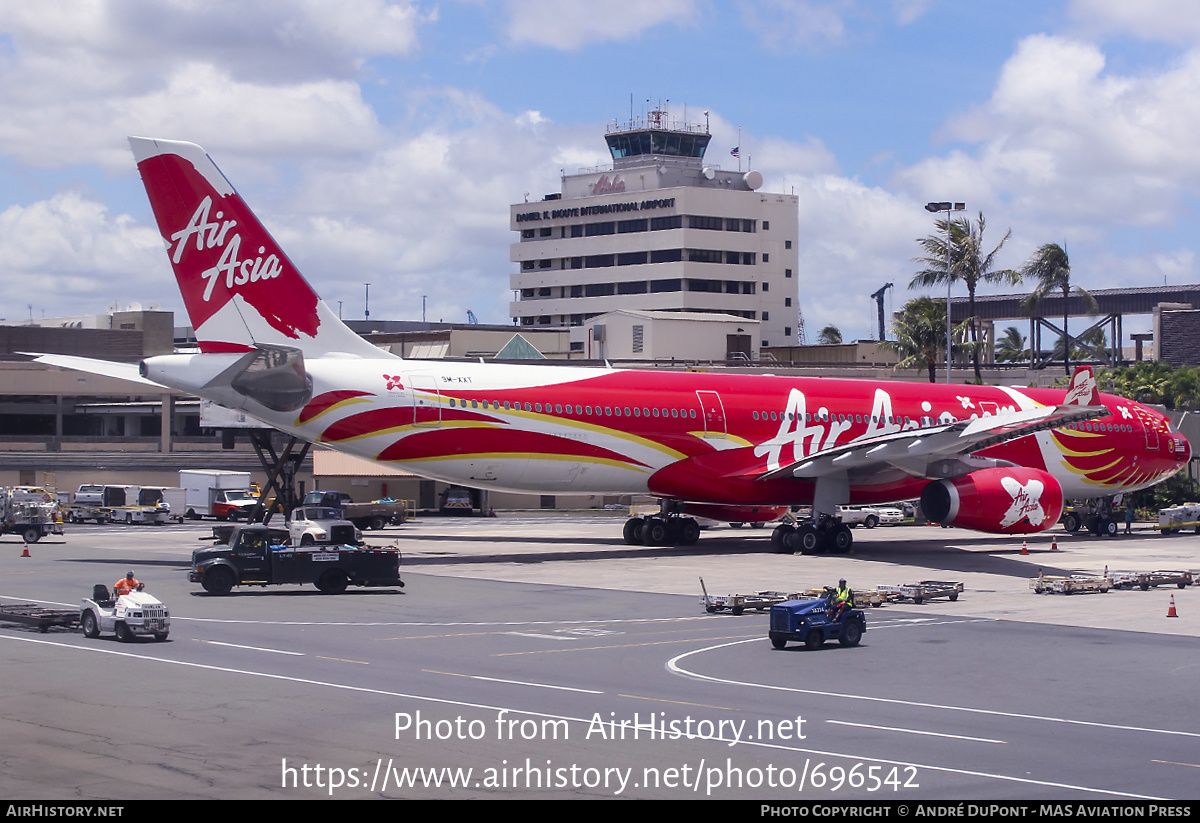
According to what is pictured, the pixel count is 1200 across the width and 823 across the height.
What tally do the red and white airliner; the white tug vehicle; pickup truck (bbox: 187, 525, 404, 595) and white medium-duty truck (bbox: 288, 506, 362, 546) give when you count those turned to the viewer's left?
1

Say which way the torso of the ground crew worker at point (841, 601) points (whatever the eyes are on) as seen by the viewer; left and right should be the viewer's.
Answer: facing the viewer and to the left of the viewer

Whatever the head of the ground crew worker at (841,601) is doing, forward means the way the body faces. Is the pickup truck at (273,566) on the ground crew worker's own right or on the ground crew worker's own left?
on the ground crew worker's own right

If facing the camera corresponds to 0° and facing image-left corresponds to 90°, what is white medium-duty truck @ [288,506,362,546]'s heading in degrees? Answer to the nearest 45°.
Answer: approximately 315°

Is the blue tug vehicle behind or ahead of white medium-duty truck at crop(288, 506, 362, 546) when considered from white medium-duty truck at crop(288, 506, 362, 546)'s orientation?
ahead

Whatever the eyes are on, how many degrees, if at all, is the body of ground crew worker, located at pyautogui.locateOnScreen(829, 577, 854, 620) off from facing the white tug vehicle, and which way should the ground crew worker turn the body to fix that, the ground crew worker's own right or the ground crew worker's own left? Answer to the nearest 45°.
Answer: approximately 45° to the ground crew worker's own right

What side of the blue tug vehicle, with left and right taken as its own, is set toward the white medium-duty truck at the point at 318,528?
right

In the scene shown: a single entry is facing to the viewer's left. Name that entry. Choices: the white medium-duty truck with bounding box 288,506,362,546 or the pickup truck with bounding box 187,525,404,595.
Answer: the pickup truck with bounding box 187,525,404,595

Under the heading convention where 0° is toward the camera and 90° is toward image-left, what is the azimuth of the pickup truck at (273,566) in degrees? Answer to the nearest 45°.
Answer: approximately 90°

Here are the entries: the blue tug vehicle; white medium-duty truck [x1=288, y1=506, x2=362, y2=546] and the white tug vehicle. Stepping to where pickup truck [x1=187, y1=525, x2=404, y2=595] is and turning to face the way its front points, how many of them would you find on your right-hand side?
1

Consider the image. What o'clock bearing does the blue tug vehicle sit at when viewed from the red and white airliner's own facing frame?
The blue tug vehicle is roughly at 4 o'clock from the red and white airliner.

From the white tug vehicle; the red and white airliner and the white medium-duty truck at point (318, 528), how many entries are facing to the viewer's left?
0

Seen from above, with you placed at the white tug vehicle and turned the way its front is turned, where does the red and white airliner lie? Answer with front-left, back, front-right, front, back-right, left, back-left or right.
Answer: left
